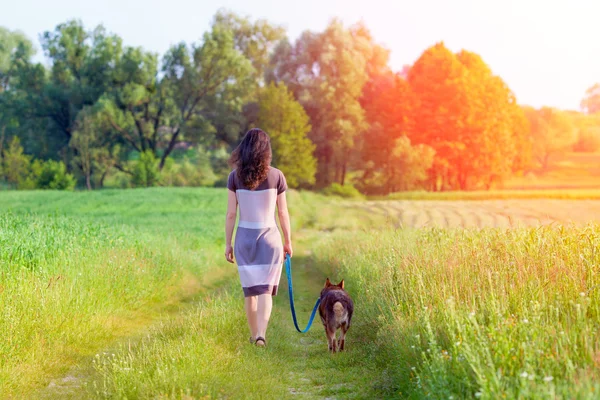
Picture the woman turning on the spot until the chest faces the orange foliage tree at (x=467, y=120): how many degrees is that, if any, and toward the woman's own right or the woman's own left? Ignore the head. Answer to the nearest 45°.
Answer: approximately 45° to the woman's own right

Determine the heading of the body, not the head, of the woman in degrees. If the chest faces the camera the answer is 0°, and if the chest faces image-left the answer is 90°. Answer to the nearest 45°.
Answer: approximately 180°

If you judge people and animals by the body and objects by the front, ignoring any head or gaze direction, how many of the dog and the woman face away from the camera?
2

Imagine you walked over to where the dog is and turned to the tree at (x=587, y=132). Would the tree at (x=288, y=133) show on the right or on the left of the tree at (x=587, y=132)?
left

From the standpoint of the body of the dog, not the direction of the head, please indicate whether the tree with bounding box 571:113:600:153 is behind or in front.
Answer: in front

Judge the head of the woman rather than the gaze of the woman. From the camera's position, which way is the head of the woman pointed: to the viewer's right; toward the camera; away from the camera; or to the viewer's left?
away from the camera

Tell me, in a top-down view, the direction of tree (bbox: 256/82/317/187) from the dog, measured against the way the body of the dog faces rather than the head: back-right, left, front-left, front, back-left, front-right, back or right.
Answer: front

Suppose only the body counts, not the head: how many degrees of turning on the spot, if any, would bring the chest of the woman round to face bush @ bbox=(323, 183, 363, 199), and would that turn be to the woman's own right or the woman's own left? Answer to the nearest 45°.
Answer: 0° — they already face it

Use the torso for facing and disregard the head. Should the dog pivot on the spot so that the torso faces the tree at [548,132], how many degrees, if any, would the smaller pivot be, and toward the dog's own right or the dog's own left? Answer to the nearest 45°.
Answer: approximately 45° to the dog's own right

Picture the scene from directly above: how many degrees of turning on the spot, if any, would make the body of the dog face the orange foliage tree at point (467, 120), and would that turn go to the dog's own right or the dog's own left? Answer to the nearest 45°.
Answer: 0° — it already faces it

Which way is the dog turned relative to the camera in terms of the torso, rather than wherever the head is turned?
away from the camera
